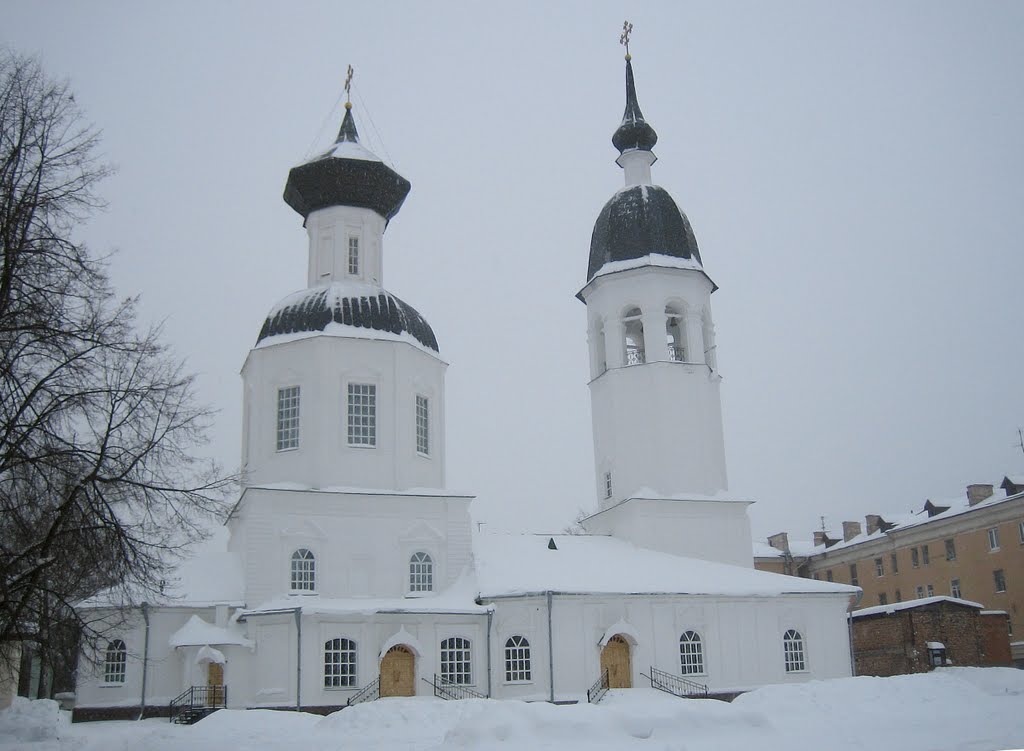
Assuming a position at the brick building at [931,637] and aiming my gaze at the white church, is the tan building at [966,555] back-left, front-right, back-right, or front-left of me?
back-right
